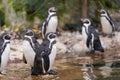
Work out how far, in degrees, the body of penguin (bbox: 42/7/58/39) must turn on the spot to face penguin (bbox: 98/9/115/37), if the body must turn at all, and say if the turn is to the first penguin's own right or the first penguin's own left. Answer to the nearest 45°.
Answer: approximately 45° to the first penguin's own left

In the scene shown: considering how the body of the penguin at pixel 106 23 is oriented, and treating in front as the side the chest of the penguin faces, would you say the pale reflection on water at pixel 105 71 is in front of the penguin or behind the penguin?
in front

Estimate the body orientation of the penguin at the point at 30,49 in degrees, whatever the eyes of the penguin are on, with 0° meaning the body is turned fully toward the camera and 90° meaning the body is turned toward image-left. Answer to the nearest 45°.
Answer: approximately 45°

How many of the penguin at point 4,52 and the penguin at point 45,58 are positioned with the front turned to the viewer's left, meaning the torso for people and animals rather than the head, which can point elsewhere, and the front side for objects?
0

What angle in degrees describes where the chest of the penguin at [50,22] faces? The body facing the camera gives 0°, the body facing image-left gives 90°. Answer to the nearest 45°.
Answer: approximately 315°

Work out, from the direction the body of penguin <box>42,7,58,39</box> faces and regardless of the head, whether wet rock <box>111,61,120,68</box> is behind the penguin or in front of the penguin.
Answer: in front

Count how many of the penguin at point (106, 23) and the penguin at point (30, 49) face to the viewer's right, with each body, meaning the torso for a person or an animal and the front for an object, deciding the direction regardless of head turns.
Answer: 0
